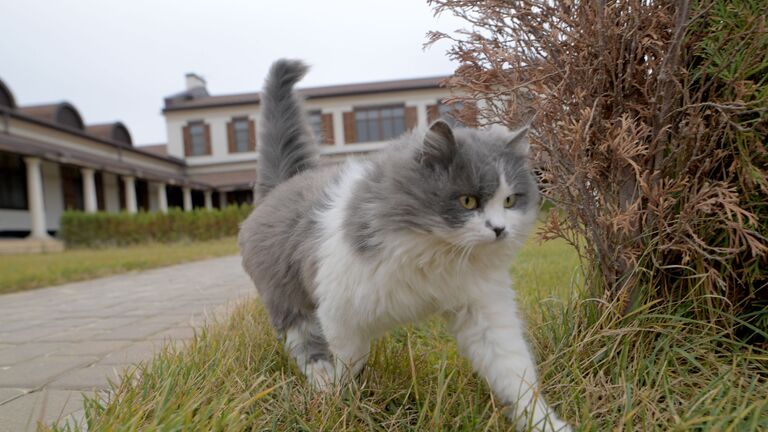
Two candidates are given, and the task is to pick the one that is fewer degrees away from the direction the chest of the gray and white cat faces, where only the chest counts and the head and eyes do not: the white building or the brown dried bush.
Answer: the brown dried bush

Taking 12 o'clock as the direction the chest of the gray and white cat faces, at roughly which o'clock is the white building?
The white building is roughly at 7 o'clock from the gray and white cat.

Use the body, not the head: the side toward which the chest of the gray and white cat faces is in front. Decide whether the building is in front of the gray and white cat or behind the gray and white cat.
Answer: behind

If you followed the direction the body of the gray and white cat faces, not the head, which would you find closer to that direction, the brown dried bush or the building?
the brown dried bush

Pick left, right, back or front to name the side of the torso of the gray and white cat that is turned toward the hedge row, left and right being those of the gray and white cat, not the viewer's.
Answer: back

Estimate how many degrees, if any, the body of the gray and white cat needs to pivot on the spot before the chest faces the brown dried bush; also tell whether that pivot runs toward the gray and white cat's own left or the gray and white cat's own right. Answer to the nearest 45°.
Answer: approximately 45° to the gray and white cat's own left

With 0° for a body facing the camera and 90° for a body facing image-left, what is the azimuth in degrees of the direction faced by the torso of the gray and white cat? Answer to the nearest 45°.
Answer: approximately 315°
